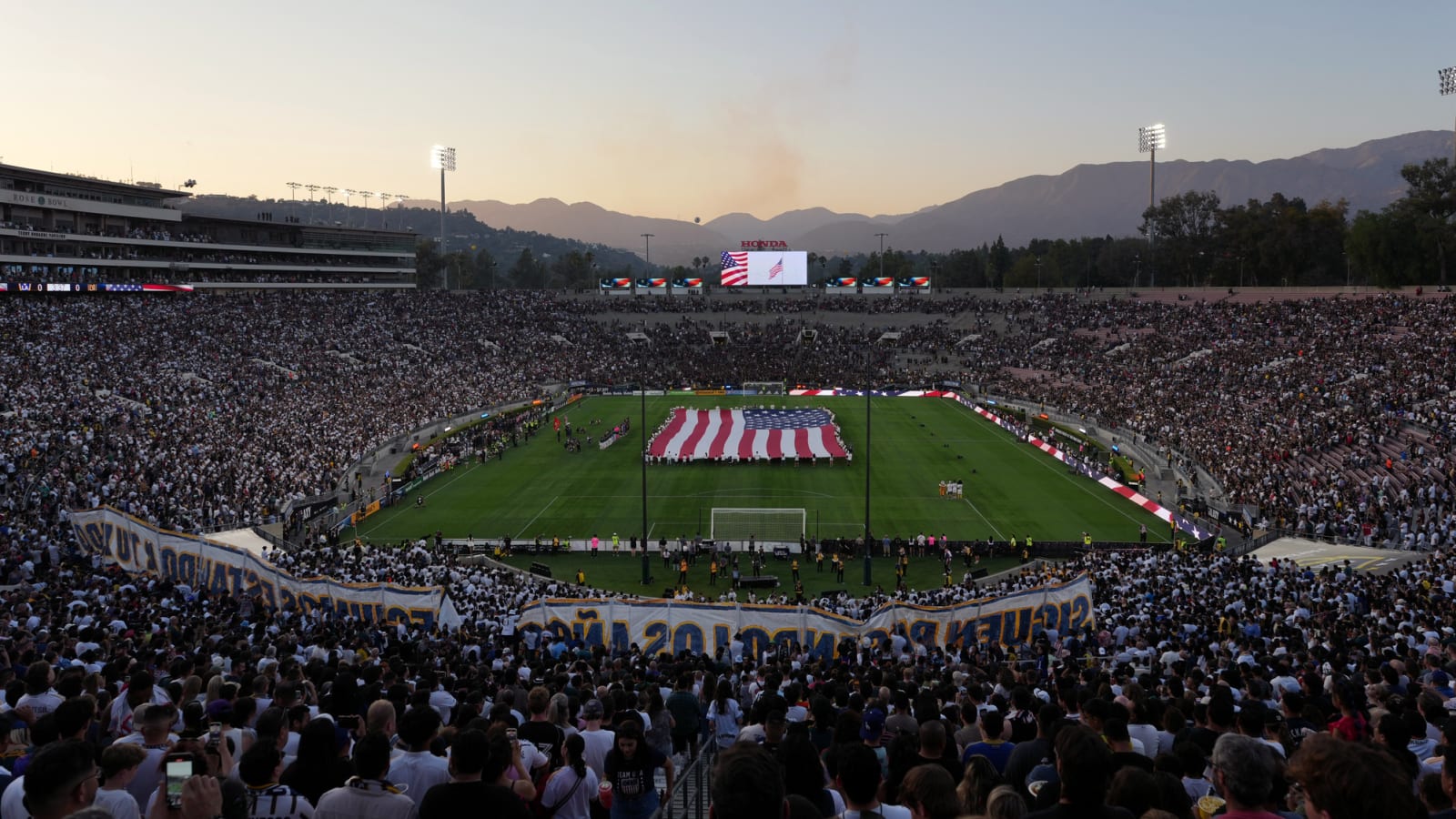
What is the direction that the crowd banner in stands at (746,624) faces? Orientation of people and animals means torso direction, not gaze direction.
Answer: away from the camera

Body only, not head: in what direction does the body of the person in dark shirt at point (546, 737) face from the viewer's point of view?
away from the camera

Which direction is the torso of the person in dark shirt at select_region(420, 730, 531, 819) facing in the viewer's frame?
away from the camera

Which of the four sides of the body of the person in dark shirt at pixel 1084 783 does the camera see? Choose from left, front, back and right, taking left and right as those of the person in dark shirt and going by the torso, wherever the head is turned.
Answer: back

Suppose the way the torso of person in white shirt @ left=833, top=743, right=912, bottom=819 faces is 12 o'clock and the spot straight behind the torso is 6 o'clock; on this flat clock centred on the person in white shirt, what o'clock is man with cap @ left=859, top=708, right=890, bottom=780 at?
The man with cap is roughly at 12 o'clock from the person in white shirt.

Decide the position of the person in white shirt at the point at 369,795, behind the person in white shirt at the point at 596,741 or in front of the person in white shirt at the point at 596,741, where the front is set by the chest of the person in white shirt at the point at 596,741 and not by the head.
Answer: behind

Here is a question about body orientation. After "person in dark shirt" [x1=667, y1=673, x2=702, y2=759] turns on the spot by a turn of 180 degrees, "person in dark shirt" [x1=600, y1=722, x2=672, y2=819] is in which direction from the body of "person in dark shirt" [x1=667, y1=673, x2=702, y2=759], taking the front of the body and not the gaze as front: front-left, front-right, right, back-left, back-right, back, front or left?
front

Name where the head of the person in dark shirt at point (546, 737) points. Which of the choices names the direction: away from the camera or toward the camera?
away from the camera

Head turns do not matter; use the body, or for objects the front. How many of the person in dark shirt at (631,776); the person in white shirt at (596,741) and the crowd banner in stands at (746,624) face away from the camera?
2

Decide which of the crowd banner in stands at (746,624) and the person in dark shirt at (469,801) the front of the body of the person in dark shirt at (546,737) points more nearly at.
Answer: the crowd banner in stands

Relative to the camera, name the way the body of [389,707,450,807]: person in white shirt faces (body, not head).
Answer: away from the camera

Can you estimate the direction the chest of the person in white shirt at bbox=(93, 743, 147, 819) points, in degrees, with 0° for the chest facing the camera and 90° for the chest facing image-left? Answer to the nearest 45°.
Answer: approximately 225°

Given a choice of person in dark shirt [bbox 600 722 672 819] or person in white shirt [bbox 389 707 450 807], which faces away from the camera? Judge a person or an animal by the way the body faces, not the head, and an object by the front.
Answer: the person in white shirt

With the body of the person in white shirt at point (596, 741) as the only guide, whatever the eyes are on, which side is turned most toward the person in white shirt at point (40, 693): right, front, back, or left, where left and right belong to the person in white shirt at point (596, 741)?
left

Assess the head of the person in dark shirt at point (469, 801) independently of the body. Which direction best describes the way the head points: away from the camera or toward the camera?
away from the camera
